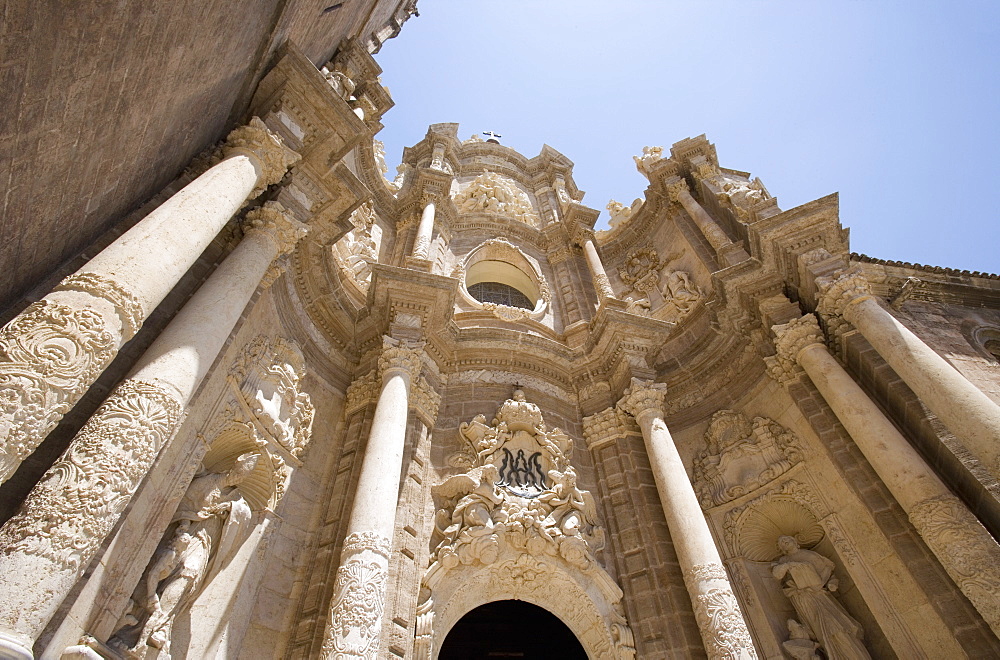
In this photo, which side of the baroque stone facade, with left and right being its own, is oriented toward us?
front
